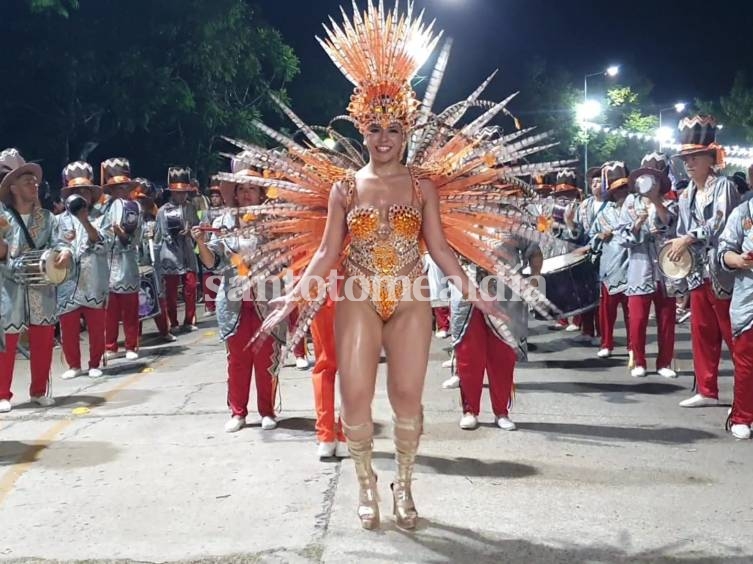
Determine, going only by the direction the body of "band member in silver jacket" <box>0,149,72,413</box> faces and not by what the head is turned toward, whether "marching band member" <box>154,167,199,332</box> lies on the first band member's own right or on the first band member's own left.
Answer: on the first band member's own left

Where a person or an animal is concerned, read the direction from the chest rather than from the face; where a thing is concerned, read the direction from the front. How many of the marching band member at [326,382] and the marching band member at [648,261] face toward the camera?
2

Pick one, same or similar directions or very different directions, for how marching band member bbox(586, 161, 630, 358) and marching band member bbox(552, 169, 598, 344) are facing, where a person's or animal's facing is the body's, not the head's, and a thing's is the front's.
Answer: same or similar directions

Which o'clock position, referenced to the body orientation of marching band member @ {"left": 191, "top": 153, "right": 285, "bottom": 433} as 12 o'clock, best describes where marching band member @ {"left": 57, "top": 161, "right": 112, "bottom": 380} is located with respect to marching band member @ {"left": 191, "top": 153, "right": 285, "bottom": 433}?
marching band member @ {"left": 57, "top": 161, "right": 112, "bottom": 380} is roughly at 5 o'clock from marching band member @ {"left": 191, "top": 153, "right": 285, "bottom": 433}.

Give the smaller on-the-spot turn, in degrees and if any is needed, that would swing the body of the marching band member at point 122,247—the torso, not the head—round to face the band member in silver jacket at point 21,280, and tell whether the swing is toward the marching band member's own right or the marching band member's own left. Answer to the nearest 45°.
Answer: approximately 45° to the marching band member's own right

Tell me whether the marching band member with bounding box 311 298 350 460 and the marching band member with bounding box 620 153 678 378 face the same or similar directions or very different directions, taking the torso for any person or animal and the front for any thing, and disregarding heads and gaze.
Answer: same or similar directions

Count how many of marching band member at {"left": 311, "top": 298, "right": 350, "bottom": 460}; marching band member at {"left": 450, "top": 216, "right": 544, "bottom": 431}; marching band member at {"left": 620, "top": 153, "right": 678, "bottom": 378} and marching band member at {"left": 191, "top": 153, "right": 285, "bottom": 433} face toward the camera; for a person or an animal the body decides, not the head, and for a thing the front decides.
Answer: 4

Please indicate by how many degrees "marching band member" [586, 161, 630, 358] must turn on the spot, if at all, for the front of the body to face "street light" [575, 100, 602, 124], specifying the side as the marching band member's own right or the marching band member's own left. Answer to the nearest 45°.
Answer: approximately 135° to the marching band member's own right

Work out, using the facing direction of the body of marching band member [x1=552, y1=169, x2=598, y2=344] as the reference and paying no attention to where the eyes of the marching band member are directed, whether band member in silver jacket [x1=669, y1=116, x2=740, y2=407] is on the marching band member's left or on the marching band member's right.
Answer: on the marching band member's left

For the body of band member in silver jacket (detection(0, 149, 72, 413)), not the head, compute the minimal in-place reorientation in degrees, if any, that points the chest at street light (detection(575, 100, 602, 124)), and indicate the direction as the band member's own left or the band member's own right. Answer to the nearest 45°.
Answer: approximately 90° to the band member's own left

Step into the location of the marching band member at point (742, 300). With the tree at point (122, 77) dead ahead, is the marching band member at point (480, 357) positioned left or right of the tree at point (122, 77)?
left

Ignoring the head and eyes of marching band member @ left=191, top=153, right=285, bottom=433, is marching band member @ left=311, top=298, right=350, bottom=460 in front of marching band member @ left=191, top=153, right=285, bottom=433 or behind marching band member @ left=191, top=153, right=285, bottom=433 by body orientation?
in front

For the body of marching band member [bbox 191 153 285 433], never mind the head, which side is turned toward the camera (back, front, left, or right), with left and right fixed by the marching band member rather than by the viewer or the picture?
front

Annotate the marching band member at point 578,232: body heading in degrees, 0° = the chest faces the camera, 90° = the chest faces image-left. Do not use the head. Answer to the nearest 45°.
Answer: approximately 45°
